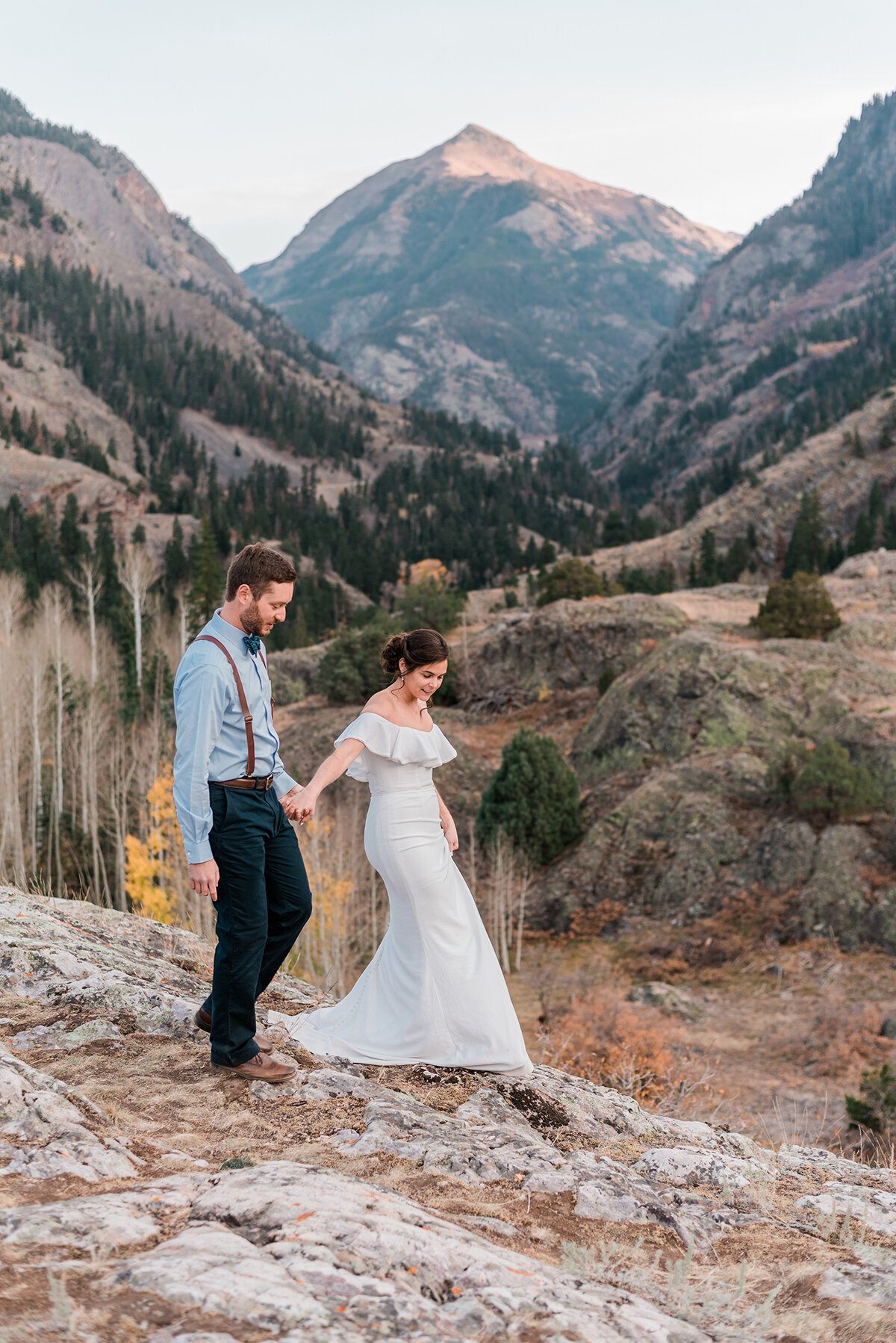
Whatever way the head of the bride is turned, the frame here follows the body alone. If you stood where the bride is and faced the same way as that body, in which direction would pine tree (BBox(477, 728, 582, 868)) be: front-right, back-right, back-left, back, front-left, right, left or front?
back-left

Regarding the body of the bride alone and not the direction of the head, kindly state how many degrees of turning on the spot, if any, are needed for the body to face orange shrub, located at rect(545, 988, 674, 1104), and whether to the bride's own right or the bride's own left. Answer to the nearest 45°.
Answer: approximately 135° to the bride's own left

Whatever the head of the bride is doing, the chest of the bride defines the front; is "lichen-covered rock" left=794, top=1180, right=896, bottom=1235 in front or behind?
in front

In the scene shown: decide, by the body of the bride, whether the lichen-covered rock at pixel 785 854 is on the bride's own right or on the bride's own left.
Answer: on the bride's own left

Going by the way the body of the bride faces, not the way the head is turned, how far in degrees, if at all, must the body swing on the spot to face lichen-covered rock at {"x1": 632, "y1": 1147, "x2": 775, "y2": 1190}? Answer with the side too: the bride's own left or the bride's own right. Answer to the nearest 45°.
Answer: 0° — they already face it

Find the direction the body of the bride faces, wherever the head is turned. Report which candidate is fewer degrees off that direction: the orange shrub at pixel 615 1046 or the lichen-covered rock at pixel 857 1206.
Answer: the lichen-covered rock

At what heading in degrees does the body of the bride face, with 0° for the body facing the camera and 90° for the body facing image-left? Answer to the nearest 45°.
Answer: approximately 315°

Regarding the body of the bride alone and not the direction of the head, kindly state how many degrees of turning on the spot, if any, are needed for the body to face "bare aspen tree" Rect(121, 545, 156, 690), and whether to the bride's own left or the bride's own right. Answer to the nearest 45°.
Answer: approximately 135° to the bride's own left

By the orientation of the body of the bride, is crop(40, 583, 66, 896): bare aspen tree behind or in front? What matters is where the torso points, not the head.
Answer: behind

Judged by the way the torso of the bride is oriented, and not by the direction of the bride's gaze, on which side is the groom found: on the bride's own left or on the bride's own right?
on the bride's own right

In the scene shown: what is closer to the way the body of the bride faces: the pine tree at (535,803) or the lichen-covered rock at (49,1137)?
the lichen-covered rock

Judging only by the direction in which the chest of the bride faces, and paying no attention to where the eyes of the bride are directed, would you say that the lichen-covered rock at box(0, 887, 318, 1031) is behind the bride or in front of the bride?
behind
